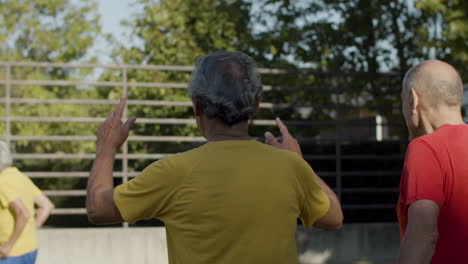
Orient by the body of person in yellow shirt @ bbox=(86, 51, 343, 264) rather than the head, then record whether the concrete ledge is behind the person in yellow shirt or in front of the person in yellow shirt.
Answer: in front

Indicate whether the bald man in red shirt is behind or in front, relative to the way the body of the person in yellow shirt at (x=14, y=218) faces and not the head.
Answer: behind

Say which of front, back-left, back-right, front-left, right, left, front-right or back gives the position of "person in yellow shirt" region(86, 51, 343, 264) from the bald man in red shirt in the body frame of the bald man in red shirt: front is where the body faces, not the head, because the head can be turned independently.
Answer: left

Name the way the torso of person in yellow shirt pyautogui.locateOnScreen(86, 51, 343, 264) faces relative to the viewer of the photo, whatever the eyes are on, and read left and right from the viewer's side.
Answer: facing away from the viewer

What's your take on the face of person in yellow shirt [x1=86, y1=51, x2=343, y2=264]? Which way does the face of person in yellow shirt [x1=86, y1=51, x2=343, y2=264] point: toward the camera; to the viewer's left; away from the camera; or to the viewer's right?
away from the camera

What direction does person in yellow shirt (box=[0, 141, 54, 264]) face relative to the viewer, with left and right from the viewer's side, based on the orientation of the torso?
facing away from the viewer and to the left of the viewer

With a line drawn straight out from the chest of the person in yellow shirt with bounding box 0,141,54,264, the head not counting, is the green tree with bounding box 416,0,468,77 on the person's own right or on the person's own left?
on the person's own right

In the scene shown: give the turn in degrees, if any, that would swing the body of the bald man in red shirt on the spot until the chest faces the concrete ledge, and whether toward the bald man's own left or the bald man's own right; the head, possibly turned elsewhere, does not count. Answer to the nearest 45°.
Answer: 0° — they already face it

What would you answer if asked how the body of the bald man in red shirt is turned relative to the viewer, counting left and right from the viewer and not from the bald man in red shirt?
facing away from the viewer and to the left of the viewer

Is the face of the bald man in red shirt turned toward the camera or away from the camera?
away from the camera
